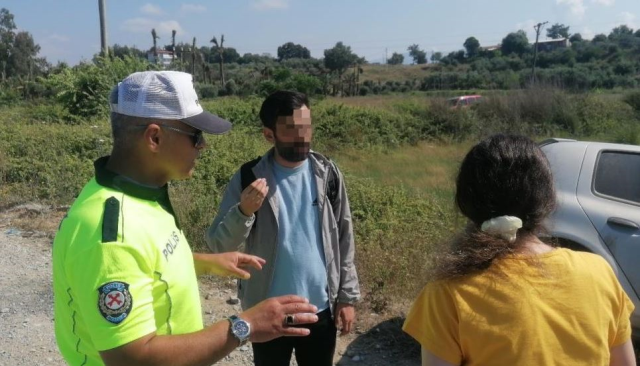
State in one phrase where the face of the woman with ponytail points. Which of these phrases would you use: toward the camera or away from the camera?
away from the camera

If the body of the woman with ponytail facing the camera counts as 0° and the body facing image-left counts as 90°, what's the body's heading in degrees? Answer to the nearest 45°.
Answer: approximately 180°

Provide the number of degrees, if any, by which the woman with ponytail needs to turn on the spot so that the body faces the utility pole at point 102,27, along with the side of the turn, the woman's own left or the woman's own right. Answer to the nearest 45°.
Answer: approximately 45° to the woman's own left

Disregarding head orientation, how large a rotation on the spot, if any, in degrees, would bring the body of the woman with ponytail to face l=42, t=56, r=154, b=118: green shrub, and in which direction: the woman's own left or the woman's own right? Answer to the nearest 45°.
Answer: approximately 45° to the woman's own left
